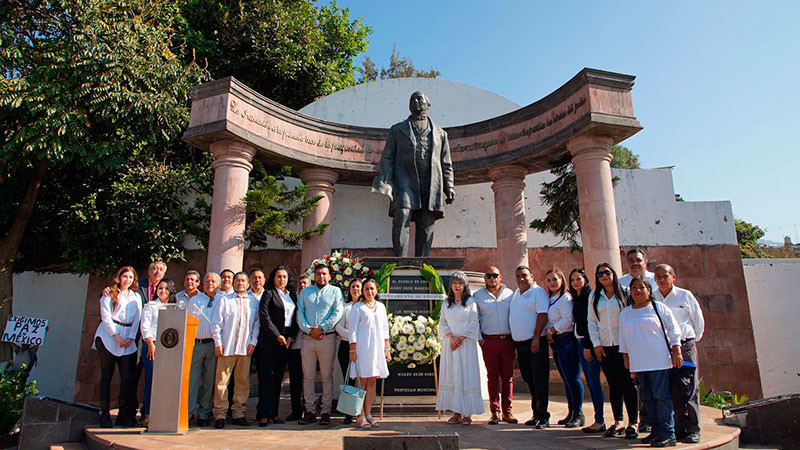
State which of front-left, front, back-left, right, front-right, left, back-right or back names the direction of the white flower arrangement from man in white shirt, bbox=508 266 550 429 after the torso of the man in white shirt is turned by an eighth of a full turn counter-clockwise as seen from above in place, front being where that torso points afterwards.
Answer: right

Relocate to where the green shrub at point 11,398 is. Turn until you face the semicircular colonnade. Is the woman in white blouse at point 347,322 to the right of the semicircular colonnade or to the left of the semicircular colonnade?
right

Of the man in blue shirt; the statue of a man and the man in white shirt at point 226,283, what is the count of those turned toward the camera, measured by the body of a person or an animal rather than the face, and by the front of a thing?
3

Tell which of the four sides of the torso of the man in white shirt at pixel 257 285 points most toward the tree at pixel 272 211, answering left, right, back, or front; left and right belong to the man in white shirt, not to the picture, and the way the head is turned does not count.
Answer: back

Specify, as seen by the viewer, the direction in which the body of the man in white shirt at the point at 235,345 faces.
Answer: toward the camera

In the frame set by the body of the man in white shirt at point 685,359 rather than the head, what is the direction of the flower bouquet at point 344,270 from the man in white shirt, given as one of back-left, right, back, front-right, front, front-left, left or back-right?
front-right

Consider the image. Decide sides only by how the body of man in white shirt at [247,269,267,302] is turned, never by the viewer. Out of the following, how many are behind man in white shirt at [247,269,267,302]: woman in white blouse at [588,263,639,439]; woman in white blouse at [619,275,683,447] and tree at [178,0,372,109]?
1

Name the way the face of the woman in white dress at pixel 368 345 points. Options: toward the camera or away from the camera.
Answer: toward the camera

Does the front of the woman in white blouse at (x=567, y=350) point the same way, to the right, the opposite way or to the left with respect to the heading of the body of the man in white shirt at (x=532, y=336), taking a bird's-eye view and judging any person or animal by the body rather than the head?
the same way

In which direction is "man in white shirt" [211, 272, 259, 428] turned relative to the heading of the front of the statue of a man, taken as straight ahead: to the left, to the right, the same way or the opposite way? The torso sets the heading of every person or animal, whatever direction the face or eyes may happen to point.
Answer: the same way

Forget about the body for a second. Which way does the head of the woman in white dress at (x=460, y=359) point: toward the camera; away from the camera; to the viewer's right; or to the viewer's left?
toward the camera

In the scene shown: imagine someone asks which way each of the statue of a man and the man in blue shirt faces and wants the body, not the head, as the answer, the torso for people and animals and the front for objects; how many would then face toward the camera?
2

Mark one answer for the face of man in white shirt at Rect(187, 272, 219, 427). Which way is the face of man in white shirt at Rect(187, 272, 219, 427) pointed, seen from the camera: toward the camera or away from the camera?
toward the camera
